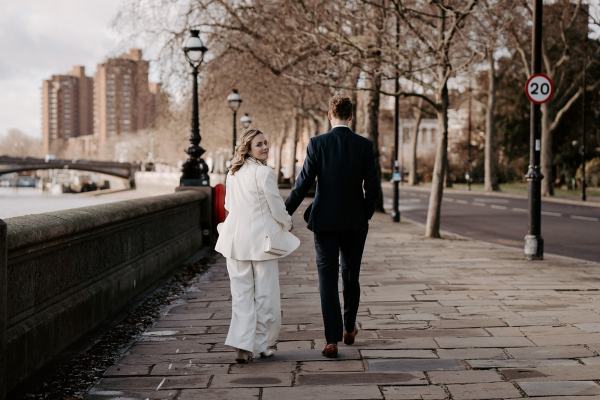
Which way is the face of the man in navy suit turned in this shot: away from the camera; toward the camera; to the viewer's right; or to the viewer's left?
away from the camera

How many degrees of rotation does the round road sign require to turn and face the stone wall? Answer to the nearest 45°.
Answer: approximately 45° to its right

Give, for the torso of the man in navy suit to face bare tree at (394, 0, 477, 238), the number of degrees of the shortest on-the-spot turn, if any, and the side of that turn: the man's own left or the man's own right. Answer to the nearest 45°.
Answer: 0° — they already face it

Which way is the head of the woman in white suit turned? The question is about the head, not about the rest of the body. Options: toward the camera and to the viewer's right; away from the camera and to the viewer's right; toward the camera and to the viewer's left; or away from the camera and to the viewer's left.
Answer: toward the camera and to the viewer's right

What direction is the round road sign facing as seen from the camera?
toward the camera

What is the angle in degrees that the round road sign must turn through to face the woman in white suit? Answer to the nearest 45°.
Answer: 0° — it already faces them

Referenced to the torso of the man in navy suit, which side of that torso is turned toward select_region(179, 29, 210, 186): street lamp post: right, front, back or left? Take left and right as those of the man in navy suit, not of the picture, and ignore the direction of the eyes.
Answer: front

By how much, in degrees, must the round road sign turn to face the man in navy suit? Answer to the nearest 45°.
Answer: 0° — it already faces them

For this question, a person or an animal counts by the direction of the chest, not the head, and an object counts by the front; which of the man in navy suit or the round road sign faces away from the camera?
the man in navy suit

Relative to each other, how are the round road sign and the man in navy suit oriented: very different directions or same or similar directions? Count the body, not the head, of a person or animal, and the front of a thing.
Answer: very different directions

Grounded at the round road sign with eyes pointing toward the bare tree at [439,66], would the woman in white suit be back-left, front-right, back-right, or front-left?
back-left

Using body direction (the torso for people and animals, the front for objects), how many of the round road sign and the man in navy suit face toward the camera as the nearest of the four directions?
1

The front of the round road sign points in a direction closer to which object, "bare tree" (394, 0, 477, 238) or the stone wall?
the stone wall

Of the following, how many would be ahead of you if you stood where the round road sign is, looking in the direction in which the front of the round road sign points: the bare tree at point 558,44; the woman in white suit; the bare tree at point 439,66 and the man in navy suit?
2

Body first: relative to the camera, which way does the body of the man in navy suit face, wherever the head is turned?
away from the camera

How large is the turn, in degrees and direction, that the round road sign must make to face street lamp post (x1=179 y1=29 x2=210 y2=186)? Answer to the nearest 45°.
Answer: approximately 90° to its right

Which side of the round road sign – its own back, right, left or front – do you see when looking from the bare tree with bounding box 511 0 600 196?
back
